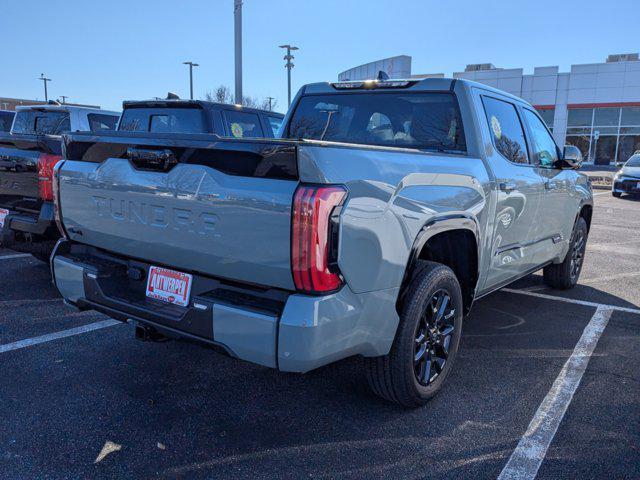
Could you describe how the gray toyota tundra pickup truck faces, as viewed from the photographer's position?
facing away from the viewer and to the right of the viewer

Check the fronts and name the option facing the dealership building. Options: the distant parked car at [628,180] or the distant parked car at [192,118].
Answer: the distant parked car at [192,118]

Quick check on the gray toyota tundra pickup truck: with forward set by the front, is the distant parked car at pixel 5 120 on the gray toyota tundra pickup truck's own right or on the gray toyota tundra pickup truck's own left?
on the gray toyota tundra pickup truck's own left

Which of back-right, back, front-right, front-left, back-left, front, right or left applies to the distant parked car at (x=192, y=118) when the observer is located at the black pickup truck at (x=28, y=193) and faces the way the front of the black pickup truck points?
front

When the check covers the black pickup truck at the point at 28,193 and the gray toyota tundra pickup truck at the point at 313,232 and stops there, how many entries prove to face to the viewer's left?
0

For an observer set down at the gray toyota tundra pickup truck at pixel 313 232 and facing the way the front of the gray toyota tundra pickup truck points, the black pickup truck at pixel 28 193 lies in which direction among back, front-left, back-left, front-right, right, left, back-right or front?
left

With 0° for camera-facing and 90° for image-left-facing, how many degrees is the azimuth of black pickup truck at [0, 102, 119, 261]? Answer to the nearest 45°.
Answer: approximately 225°

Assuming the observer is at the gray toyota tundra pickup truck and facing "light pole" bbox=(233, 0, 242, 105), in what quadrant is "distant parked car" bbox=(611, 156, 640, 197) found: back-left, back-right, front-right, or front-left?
front-right

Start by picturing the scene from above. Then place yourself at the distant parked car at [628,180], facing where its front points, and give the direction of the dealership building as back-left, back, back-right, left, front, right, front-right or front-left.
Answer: back-right

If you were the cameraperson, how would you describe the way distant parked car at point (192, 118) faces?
facing away from the viewer and to the right of the viewer
